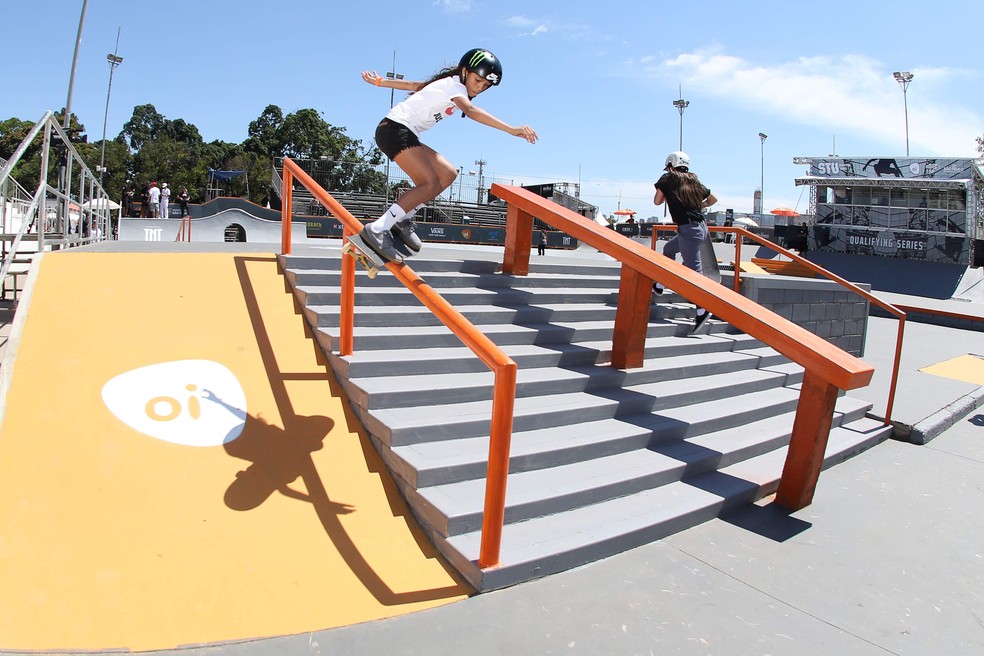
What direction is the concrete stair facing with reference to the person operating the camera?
facing the viewer and to the right of the viewer

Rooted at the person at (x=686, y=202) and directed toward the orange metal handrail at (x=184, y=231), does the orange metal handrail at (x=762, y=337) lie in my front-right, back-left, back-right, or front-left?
back-left

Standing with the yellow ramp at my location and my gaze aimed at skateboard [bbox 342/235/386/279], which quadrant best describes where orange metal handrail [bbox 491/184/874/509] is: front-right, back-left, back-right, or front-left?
front-right

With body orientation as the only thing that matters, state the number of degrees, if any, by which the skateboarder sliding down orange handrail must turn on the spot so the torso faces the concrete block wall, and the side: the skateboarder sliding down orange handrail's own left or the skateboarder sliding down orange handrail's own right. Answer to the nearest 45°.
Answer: approximately 90° to the skateboarder sliding down orange handrail's own left

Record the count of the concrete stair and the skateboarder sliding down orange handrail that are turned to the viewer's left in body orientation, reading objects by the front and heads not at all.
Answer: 0

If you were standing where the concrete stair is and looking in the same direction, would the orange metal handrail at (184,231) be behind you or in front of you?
behind

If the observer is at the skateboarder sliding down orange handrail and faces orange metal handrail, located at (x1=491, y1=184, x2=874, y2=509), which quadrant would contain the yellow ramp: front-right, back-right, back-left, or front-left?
back-right
